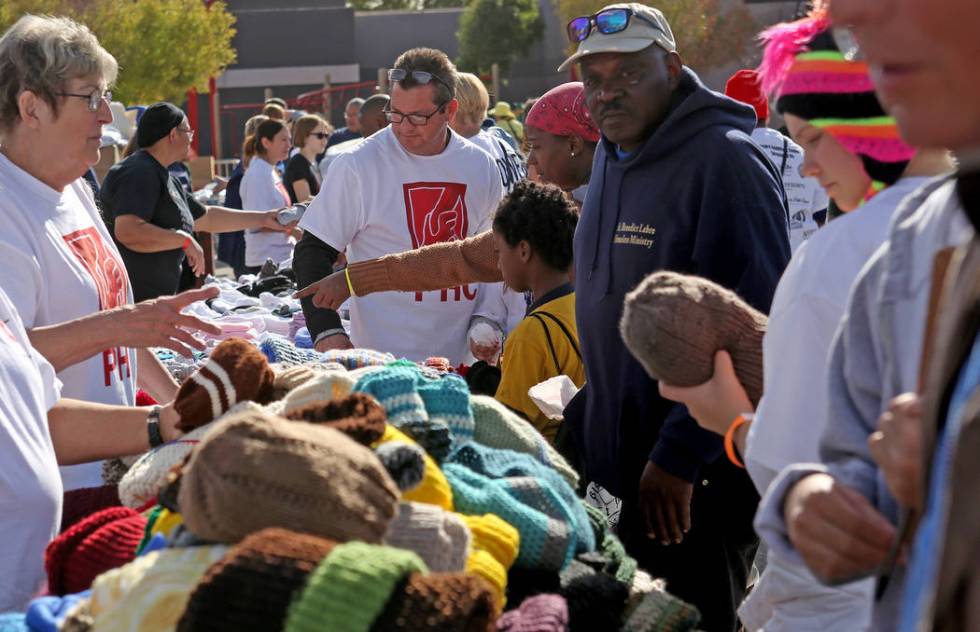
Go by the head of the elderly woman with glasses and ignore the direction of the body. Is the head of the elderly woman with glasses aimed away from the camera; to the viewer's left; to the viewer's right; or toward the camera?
to the viewer's right

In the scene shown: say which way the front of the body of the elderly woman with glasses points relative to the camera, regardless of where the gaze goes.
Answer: to the viewer's right

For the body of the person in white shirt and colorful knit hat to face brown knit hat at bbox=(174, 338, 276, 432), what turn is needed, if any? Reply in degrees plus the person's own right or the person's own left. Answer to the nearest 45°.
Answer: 0° — they already face it

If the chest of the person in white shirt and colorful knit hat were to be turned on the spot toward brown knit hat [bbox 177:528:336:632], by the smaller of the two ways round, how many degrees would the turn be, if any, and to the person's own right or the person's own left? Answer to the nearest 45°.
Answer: approximately 45° to the person's own left

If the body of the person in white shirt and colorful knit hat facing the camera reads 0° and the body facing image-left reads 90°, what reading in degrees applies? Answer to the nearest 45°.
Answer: approximately 90°

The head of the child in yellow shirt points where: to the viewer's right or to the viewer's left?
to the viewer's left

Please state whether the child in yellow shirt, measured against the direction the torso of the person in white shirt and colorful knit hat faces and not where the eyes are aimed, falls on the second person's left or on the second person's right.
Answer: on the second person's right

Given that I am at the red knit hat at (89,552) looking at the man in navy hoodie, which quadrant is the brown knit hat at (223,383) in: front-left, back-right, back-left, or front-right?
front-left

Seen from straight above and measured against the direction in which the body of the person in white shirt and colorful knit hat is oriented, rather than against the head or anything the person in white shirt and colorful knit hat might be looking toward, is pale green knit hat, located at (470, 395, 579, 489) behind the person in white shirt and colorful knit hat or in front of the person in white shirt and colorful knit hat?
in front

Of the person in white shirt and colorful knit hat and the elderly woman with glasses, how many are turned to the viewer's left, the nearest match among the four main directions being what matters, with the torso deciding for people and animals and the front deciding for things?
1

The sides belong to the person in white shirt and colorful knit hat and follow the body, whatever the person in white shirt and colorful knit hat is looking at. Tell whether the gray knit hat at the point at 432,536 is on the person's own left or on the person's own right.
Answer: on the person's own left

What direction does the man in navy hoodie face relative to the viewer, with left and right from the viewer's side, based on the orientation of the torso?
facing the viewer and to the left of the viewer

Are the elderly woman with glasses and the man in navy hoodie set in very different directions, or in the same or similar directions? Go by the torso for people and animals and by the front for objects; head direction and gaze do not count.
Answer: very different directions
